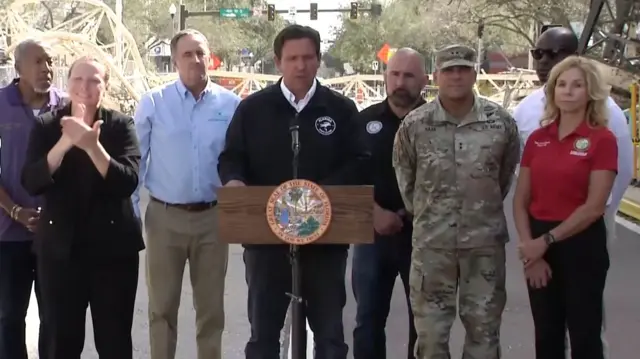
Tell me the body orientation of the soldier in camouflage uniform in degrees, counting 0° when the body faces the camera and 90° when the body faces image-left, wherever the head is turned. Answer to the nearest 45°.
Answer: approximately 0°

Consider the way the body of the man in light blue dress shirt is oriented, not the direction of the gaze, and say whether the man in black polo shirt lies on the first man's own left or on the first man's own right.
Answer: on the first man's own left

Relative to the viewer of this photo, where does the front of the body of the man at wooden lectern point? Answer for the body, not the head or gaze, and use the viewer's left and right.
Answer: facing the viewer

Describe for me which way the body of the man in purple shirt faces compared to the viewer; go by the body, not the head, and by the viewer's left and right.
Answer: facing the viewer and to the right of the viewer

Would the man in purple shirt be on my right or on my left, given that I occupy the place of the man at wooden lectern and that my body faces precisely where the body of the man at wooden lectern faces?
on my right

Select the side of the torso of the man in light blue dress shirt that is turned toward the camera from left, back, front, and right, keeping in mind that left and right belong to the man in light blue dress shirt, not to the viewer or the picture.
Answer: front

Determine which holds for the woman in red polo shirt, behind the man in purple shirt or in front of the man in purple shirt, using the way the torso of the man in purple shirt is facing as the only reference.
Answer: in front
